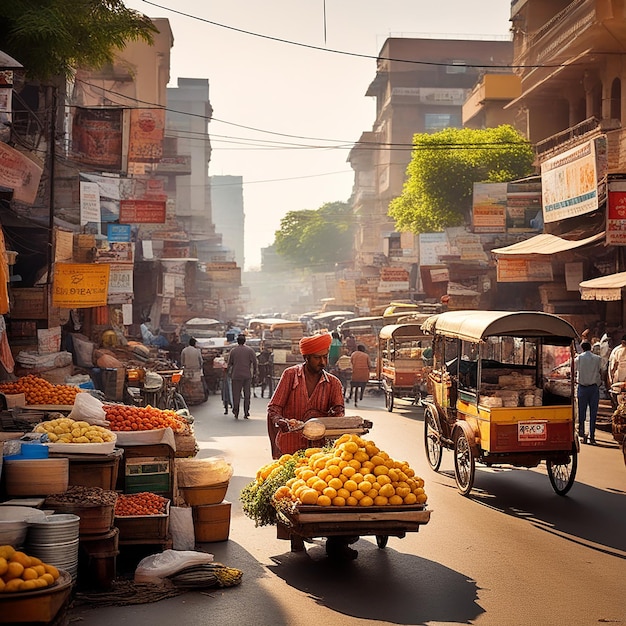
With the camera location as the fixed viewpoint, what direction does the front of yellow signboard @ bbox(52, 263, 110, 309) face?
facing the viewer

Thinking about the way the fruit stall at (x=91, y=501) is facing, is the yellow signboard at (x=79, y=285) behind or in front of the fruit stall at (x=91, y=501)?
behind

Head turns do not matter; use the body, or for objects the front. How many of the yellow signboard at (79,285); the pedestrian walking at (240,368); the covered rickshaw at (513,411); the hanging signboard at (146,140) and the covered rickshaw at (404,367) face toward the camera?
2

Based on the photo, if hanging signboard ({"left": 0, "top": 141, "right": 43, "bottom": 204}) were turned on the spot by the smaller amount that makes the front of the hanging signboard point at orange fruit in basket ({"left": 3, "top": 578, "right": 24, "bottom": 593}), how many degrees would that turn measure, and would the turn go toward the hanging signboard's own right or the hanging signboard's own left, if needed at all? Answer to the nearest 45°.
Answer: approximately 45° to the hanging signboard's own right

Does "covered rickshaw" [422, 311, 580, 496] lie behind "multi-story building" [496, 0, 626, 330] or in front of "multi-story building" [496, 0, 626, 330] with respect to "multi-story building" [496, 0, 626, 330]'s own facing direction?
in front

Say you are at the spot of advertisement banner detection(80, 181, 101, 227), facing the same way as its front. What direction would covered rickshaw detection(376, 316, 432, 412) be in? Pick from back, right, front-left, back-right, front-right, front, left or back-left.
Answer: left

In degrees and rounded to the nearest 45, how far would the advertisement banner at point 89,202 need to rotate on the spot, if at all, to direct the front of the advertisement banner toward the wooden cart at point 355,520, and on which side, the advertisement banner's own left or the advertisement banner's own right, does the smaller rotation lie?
0° — it already faces it

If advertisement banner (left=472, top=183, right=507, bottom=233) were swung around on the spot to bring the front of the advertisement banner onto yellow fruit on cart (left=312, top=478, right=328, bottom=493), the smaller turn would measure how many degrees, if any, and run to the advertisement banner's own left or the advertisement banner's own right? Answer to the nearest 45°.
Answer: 0° — it already faces it
